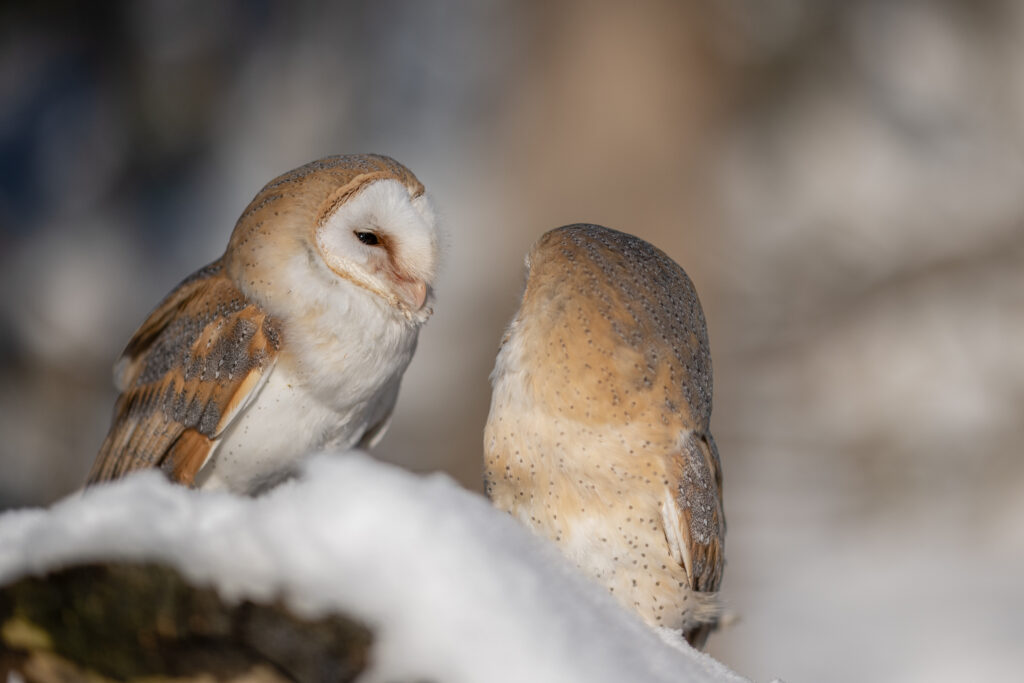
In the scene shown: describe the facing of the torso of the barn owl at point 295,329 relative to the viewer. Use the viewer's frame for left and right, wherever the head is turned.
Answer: facing the viewer and to the right of the viewer
